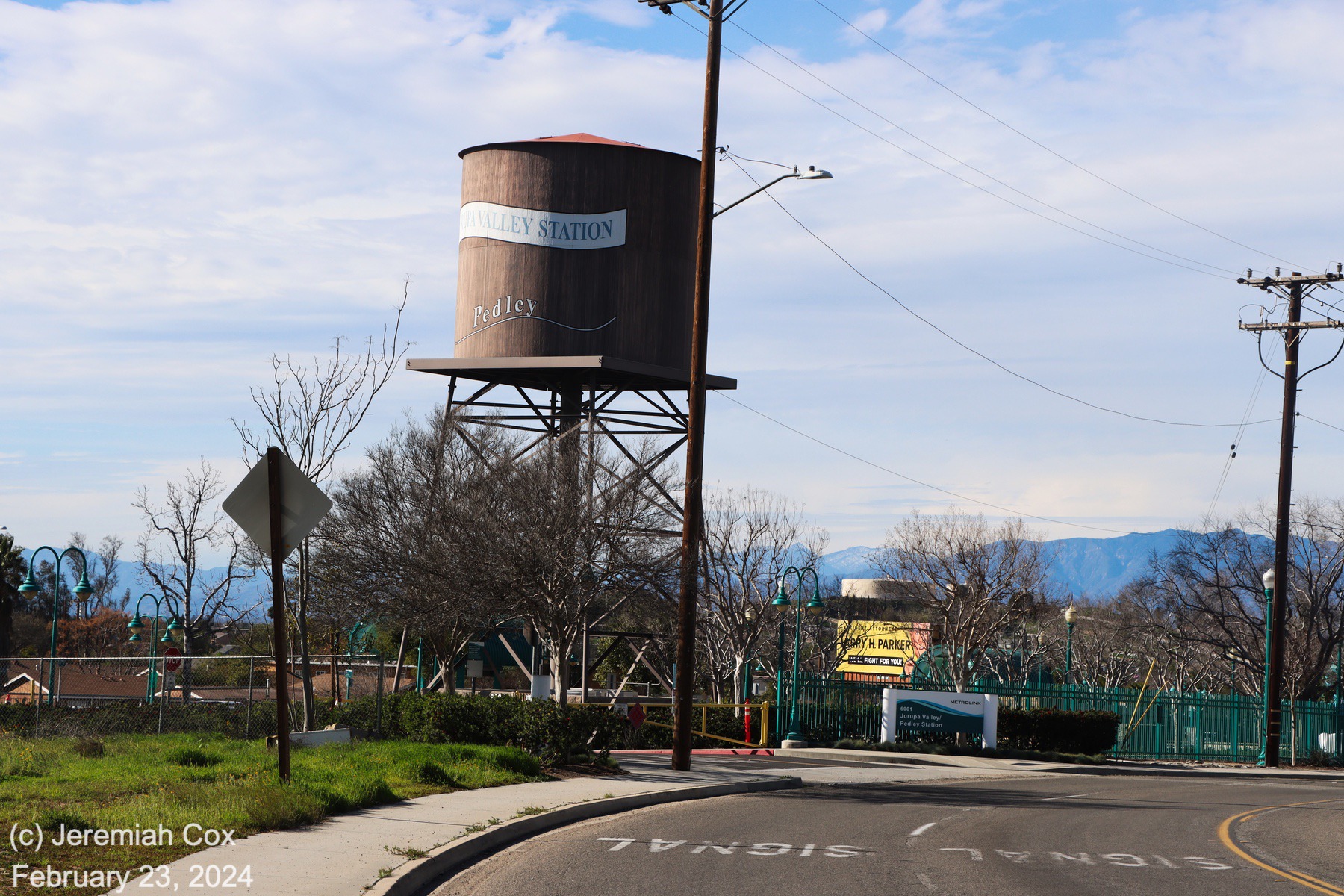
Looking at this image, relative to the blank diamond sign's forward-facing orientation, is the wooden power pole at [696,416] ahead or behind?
ahead

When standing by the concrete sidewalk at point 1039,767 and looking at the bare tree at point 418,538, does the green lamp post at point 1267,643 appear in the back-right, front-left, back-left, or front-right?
back-right

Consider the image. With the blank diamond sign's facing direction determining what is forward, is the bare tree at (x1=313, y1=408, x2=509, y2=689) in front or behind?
in front

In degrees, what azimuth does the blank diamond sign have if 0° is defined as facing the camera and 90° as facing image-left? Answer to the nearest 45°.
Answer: approximately 180°

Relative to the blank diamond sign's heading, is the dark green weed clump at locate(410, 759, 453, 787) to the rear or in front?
in front

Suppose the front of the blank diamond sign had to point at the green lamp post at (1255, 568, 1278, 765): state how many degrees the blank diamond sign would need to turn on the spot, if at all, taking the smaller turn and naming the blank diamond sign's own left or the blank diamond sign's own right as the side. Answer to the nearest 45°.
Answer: approximately 45° to the blank diamond sign's own right

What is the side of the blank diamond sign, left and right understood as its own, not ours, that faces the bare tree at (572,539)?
front
